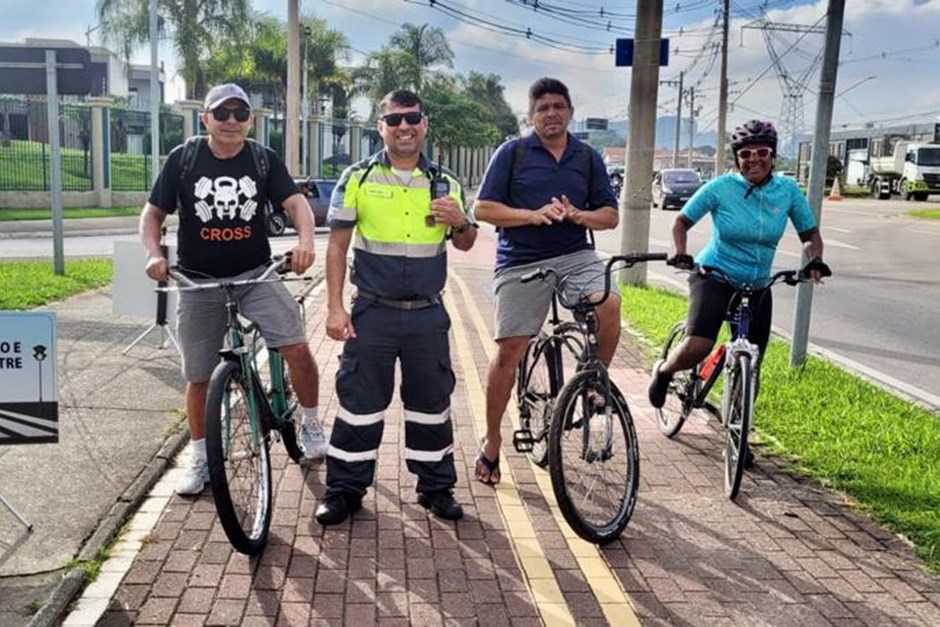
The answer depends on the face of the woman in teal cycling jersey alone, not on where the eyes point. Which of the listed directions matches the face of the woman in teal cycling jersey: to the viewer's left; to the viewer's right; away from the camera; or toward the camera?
toward the camera

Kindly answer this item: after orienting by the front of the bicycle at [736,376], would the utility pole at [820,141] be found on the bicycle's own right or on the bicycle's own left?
on the bicycle's own left

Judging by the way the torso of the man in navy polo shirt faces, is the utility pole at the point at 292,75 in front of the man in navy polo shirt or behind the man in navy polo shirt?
behind

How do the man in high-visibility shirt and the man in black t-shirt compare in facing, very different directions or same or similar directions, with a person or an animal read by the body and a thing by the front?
same or similar directions

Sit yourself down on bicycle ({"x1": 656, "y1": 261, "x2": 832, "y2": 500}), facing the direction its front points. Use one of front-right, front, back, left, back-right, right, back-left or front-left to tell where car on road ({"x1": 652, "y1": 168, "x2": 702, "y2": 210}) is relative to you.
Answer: back-left

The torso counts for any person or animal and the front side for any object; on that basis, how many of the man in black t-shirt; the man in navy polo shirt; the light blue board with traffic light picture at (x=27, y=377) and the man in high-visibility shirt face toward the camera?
4

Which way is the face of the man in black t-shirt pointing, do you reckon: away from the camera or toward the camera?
toward the camera

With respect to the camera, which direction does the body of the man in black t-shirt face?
toward the camera

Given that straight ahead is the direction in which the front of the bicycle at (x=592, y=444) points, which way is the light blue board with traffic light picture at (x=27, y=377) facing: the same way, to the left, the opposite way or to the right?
the same way

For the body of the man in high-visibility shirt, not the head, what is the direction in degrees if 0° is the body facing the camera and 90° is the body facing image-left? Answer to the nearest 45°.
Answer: approximately 0°

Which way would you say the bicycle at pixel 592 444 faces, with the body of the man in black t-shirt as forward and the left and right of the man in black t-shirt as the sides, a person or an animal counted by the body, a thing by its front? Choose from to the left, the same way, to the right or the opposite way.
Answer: the same way

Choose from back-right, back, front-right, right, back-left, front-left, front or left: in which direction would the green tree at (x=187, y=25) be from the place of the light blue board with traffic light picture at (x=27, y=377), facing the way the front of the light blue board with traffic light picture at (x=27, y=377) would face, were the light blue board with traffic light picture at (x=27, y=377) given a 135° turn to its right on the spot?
front-right

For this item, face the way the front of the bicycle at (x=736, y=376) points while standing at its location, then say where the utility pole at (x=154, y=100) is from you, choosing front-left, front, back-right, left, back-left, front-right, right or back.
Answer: back

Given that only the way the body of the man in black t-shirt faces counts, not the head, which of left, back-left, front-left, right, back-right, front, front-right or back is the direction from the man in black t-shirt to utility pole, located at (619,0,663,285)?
back-left

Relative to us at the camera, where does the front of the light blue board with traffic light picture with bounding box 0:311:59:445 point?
facing the viewer

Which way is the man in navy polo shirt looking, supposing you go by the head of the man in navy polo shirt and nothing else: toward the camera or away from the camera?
toward the camera

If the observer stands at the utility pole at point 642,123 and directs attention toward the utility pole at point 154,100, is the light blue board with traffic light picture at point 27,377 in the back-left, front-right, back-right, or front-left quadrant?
back-left

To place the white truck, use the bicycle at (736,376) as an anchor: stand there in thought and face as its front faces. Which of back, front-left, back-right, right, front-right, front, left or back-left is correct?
back-left

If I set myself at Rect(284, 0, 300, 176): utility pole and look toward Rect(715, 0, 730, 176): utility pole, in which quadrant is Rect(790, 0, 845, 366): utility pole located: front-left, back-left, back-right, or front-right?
back-right
